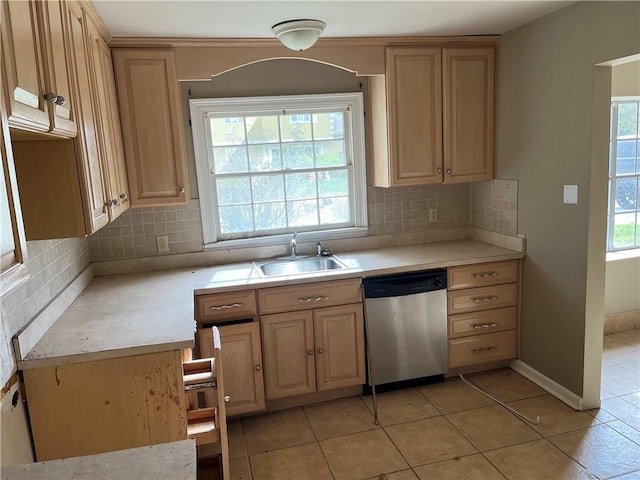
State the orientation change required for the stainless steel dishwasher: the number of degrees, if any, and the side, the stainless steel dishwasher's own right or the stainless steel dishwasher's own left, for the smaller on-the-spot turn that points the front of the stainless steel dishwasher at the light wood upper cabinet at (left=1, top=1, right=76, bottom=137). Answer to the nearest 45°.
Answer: approximately 45° to the stainless steel dishwasher's own right

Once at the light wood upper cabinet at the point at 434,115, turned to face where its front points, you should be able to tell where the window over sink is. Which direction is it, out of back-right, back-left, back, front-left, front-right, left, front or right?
right

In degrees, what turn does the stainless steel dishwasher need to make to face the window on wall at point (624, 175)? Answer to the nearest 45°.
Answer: approximately 135° to its left

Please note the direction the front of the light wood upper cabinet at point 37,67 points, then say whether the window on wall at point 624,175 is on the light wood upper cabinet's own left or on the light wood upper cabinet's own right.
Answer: on the light wood upper cabinet's own left

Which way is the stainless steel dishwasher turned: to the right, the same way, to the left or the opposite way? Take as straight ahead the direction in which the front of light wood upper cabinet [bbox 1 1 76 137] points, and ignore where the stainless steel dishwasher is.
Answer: to the right

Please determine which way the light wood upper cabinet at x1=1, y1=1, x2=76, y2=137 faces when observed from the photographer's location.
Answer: facing the viewer and to the right of the viewer

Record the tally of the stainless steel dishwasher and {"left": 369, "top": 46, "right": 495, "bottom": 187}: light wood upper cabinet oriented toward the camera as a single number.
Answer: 2

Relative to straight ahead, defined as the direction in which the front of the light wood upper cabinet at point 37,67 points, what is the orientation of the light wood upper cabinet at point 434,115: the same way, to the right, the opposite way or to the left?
to the right

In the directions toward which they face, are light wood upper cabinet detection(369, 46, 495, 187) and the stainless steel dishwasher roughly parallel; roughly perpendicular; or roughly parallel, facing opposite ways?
roughly parallel

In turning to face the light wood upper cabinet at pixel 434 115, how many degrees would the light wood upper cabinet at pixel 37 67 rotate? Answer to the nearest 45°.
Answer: approximately 45° to its left

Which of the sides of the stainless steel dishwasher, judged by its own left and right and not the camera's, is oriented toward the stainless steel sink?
right

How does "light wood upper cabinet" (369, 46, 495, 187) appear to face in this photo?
toward the camera

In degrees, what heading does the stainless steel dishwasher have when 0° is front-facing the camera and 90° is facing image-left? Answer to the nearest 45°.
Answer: approximately 0°
